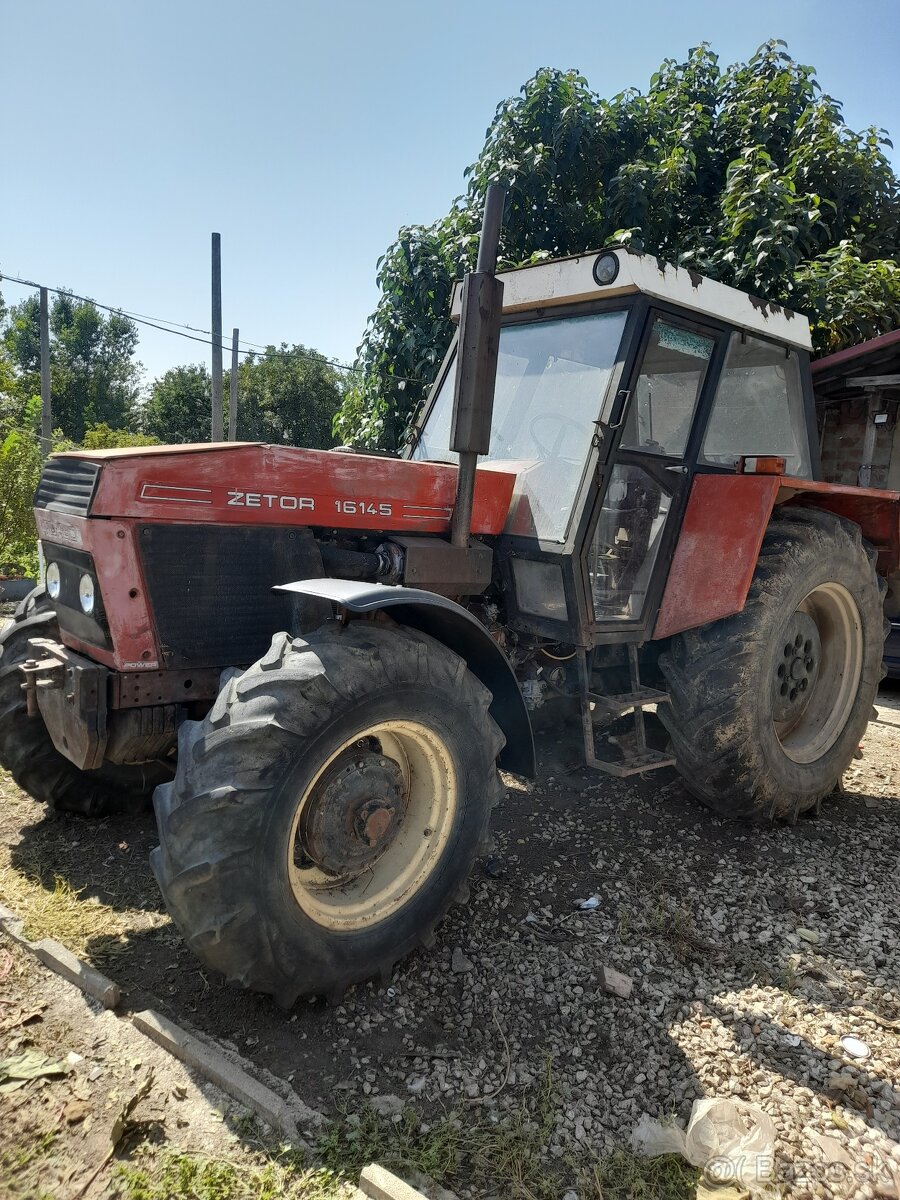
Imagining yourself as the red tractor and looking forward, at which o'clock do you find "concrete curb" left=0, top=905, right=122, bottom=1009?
The concrete curb is roughly at 12 o'clock from the red tractor.

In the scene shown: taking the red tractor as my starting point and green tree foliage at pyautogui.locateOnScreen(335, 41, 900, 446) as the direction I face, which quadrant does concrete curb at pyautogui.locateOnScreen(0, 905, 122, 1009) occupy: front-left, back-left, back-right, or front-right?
back-left

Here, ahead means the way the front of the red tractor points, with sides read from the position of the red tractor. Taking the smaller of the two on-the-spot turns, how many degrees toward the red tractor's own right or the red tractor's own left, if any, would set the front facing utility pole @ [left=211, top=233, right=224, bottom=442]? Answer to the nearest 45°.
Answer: approximately 135° to the red tractor's own right

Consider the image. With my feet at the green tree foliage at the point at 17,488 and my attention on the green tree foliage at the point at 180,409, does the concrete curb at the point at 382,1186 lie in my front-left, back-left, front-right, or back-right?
back-right

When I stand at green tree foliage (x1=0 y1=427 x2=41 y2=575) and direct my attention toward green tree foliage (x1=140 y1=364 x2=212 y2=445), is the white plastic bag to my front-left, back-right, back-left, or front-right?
back-right

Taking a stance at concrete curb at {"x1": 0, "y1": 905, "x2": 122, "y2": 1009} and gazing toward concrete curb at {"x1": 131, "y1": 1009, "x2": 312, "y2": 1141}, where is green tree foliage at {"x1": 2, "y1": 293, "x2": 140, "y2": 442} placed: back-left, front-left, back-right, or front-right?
back-left

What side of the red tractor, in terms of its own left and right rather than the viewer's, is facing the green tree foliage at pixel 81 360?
right

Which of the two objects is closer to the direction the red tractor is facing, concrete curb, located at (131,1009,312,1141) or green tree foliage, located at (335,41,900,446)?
the concrete curb

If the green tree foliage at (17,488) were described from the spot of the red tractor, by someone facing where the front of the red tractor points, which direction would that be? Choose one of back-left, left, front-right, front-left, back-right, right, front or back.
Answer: right

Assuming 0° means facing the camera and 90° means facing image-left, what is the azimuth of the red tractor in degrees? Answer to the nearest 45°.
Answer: approximately 45°
